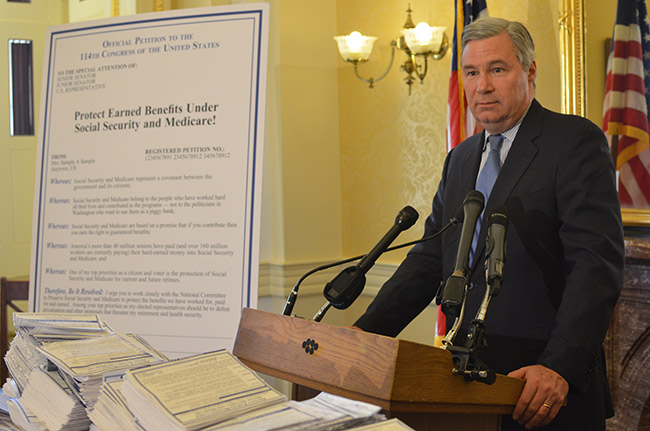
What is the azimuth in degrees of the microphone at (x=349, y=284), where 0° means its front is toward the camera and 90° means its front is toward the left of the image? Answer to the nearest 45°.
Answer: approximately 270°

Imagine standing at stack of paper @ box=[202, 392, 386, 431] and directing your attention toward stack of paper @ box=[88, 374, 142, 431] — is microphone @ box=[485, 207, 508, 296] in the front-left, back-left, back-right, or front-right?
back-right

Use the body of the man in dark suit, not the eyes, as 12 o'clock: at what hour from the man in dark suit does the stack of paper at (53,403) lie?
The stack of paper is roughly at 12 o'clock from the man in dark suit.

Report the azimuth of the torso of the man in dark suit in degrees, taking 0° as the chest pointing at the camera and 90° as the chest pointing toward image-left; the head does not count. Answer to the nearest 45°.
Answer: approximately 45°

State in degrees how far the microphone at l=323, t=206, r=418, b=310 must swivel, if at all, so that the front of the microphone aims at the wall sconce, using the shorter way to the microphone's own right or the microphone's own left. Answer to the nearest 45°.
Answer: approximately 90° to the microphone's own left

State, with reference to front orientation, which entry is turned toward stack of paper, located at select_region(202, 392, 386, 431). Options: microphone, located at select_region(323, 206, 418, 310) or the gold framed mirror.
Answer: the gold framed mirror

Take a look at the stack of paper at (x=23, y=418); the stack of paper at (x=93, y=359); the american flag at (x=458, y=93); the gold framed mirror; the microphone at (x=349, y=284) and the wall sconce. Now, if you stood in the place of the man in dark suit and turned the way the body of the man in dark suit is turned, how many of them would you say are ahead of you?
3

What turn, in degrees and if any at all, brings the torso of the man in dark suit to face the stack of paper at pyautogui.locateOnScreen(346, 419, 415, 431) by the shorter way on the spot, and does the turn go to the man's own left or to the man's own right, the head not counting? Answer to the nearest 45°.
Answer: approximately 45° to the man's own left

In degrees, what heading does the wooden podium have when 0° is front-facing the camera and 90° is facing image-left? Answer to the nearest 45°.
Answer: approximately 45°
